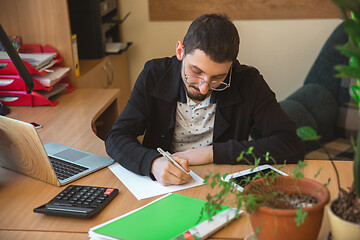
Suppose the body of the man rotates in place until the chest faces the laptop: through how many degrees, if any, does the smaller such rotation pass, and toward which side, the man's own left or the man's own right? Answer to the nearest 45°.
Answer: approximately 45° to the man's own right

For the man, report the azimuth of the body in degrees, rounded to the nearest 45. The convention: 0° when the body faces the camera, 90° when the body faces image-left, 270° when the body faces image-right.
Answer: approximately 0°

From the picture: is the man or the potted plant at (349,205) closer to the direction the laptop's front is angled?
the man

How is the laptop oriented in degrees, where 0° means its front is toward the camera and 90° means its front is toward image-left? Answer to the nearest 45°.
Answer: approximately 225°

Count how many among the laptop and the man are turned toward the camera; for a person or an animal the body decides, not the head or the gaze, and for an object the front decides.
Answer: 1
